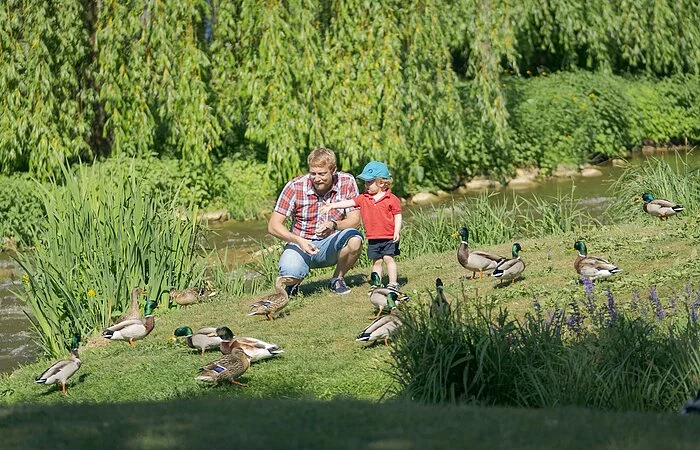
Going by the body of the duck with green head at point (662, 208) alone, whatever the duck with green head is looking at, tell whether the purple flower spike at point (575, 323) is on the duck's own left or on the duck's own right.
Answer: on the duck's own left

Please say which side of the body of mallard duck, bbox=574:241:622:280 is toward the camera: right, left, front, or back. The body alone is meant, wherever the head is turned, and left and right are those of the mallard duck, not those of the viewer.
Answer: left

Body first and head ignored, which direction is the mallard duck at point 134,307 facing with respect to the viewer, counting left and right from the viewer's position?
facing to the right of the viewer

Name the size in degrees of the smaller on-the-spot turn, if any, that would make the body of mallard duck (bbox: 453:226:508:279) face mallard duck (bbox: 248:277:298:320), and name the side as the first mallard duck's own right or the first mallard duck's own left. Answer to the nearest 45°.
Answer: approximately 45° to the first mallard duck's own left

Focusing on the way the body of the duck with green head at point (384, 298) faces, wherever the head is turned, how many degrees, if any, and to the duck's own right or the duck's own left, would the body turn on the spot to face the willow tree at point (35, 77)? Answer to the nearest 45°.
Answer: approximately 45° to the duck's own right

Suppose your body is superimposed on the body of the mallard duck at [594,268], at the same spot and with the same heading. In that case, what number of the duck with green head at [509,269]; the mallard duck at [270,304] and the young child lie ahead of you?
3

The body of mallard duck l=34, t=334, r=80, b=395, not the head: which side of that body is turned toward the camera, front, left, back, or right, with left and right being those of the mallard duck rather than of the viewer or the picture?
right

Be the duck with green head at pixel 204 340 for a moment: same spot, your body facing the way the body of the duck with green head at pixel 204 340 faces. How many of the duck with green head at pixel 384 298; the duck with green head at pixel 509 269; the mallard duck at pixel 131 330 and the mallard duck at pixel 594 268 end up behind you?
3

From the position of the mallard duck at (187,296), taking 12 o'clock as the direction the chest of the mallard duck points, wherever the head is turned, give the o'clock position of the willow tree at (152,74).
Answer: The willow tree is roughly at 3 o'clock from the mallard duck.
